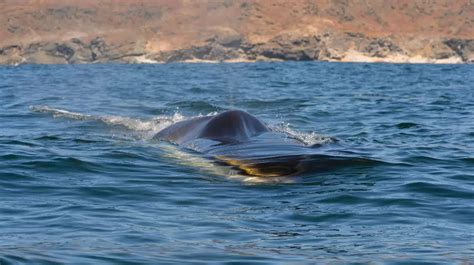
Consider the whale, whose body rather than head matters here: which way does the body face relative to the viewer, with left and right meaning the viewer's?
facing the viewer and to the right of the viewer
